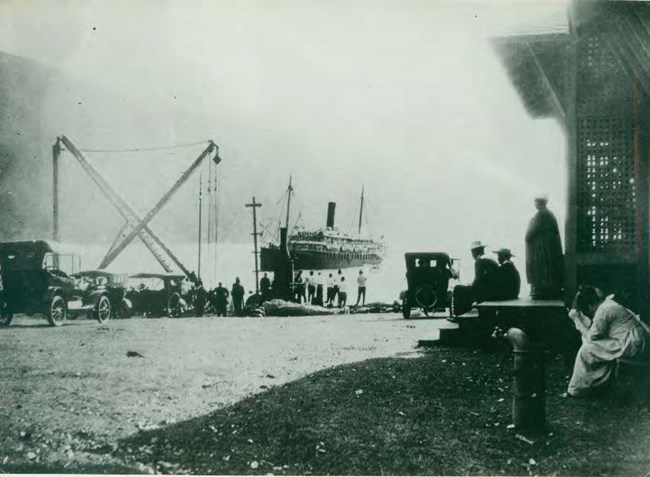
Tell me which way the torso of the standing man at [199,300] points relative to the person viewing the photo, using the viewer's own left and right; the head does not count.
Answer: facing away from the viewer

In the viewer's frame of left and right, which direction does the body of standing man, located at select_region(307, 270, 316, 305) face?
facing away from the viewer

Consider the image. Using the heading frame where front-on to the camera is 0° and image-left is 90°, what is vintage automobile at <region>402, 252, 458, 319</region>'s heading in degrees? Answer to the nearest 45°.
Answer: approximately 180°

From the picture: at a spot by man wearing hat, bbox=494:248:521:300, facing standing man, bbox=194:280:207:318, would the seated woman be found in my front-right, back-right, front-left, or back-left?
back-left

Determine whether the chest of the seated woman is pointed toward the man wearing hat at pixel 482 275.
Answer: no

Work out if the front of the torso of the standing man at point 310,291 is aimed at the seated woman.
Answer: no

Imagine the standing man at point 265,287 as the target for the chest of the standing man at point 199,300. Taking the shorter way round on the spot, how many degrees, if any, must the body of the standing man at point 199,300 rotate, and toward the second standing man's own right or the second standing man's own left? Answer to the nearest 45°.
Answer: approximately 45° to the second standing man's own right

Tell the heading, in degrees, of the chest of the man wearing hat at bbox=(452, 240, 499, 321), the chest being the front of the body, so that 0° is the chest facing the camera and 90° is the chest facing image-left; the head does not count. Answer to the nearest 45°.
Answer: approximately 90°

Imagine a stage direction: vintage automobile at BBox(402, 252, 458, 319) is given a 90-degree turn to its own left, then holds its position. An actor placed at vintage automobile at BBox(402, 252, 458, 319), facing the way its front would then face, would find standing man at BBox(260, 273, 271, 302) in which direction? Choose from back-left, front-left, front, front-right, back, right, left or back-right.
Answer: front-right

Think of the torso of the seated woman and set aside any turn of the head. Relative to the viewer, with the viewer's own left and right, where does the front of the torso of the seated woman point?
facing to the left of the viewer
